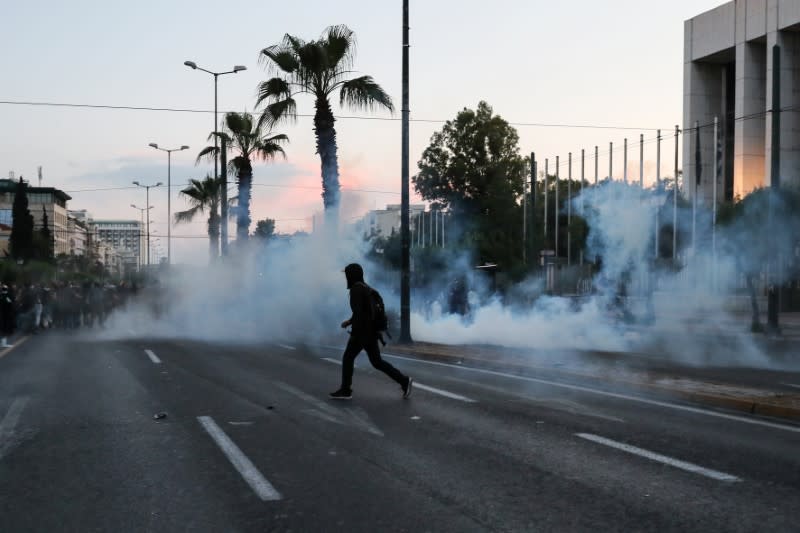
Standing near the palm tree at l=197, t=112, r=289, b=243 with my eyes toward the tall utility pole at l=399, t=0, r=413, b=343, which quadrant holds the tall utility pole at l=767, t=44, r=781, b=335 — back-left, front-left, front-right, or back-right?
front-left

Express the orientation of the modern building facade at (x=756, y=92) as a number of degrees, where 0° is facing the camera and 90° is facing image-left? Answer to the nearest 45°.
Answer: approximately 45°

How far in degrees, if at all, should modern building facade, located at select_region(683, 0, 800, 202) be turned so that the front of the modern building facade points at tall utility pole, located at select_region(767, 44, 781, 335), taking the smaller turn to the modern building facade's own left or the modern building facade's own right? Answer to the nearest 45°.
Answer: approximately 45° to the modern building facade's own left

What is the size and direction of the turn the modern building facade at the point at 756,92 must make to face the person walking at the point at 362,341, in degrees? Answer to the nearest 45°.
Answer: approximately 45° to its left

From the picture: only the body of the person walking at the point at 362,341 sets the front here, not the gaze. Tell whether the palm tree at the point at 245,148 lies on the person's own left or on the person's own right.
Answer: on the person's own right

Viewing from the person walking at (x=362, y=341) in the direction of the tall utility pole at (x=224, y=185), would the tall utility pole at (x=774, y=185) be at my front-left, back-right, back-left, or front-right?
front-right

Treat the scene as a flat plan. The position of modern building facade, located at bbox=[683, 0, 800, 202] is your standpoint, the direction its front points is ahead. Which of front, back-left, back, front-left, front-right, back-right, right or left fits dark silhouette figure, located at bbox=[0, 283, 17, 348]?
front

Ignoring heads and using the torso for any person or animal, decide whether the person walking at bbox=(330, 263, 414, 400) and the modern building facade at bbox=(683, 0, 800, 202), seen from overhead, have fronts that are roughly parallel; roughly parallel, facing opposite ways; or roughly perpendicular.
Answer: roughly parallel

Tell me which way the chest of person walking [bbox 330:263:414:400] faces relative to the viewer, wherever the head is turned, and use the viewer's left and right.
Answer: facing to the left of the viewer

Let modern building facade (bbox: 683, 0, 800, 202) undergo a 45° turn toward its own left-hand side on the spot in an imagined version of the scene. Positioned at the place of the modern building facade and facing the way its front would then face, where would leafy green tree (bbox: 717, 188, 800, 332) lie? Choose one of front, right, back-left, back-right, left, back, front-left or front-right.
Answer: front
